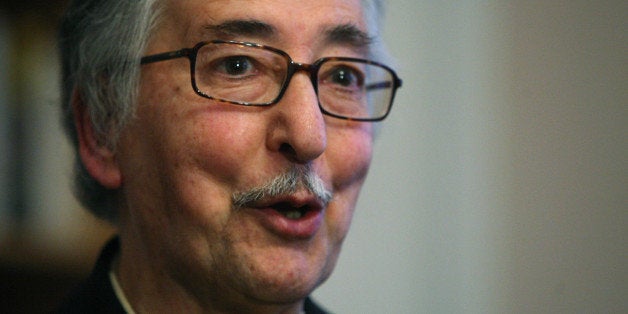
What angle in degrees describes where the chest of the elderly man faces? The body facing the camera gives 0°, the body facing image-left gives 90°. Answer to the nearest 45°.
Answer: approximately 315°

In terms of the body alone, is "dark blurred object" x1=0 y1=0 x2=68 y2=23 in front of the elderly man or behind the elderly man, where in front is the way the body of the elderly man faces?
behind

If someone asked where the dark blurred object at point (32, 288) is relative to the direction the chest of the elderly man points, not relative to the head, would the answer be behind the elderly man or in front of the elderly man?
behind

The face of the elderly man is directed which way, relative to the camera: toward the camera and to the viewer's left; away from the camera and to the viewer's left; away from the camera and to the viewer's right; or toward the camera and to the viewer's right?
toward the camera and to the viewer's right
